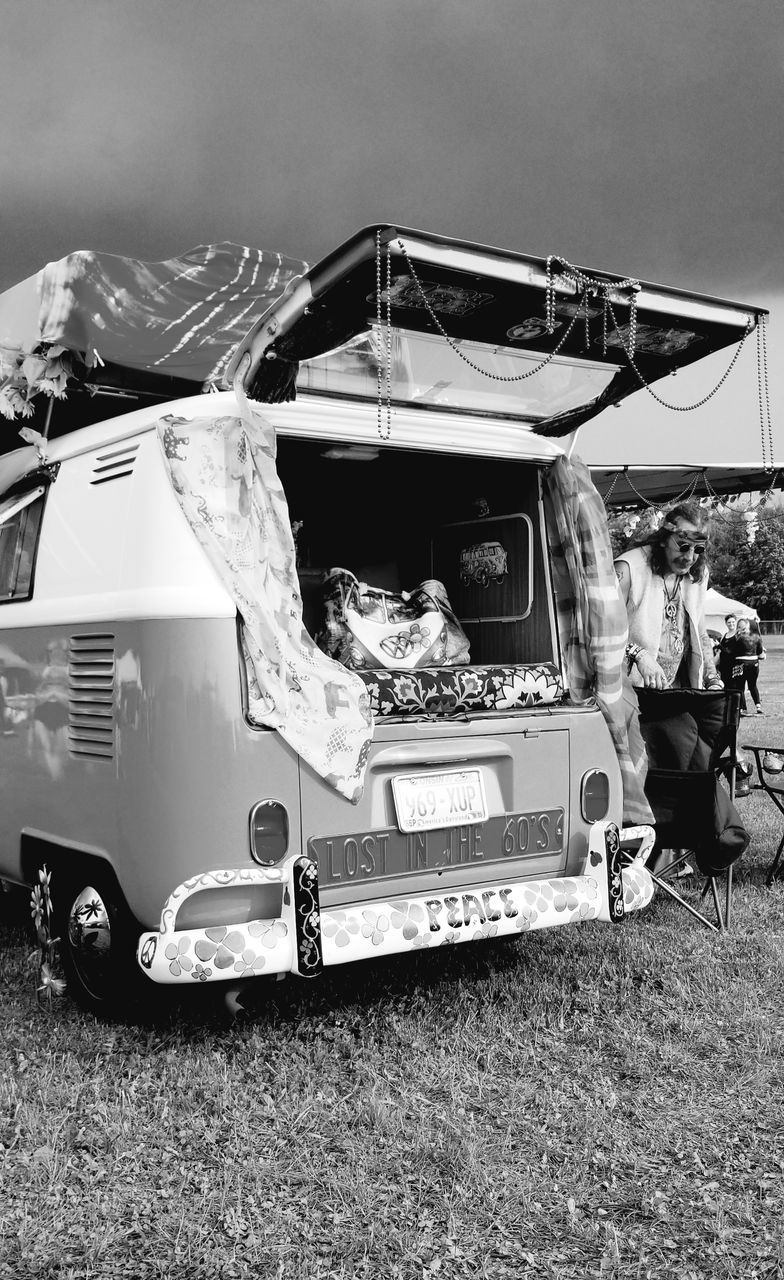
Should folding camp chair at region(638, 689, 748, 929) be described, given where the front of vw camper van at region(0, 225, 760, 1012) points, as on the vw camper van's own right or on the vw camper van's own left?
on the vw camper van's own right

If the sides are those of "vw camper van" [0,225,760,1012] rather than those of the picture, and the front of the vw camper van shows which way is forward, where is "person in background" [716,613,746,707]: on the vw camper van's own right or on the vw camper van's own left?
on the vw camper van's own right

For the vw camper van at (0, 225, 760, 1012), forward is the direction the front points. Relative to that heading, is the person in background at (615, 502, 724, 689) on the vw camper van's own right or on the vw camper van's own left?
on the vw camper van's own right

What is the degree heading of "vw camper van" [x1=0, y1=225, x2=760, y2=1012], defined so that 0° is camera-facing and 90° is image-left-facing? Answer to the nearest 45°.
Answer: approximately 135°

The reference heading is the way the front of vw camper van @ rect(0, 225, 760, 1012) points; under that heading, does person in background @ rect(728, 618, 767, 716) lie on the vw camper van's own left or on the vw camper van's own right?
on the vw camper van's own right
